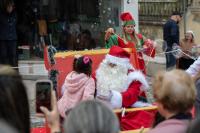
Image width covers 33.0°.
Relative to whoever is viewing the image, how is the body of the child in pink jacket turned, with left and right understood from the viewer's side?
facing away from the viewer and to the right of the viewer

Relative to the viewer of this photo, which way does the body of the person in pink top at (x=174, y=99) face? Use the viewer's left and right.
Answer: facing away from the viewer and to the left of the viewer

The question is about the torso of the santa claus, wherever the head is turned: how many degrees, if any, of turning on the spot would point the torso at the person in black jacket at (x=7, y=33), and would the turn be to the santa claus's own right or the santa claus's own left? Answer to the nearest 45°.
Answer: approximately 90° to the santa claus's own right

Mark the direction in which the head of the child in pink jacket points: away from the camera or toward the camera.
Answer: away from the camera

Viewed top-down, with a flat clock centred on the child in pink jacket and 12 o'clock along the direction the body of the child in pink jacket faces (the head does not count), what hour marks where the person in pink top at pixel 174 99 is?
The person in pink top is roughly at 4 o'clock from the child in pink jacket.

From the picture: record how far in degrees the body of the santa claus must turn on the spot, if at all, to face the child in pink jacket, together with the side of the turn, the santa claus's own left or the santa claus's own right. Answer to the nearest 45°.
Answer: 0° — they already face them

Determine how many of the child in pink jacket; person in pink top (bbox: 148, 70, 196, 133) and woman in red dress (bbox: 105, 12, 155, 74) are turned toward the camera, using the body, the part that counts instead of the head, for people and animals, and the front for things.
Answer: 1

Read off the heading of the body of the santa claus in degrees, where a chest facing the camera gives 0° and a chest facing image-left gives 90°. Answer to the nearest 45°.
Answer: approximately 45°

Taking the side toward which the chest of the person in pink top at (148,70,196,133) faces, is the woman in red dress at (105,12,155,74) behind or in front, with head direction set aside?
in front

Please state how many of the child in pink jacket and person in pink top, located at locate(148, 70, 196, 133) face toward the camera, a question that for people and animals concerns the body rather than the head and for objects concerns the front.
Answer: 0

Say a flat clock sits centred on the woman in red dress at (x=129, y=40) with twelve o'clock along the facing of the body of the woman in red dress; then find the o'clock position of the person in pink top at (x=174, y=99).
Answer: The person in pink top is roughly at 12 o'clock from the woman in red dress.

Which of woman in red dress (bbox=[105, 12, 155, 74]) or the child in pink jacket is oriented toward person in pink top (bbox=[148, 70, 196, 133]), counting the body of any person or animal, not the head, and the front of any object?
the woman in red dress
